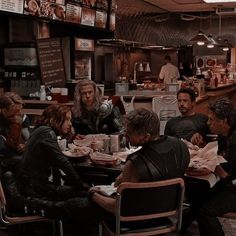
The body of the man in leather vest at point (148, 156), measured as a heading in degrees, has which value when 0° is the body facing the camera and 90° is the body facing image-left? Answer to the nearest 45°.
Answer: approximately 135°

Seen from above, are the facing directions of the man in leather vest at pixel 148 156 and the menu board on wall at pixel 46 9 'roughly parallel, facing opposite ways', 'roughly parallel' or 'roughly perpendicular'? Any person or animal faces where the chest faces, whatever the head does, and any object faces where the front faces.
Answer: roughly parallel, facing opposite ways

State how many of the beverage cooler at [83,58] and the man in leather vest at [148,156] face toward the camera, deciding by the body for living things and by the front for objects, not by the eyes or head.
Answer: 1

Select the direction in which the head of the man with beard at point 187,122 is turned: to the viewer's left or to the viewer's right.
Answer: to the viewer's left

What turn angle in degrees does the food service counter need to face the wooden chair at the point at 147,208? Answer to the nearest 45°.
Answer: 0° — it already faces it

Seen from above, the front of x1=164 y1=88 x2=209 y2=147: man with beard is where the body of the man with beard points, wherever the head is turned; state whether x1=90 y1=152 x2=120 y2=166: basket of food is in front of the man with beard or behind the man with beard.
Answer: in front

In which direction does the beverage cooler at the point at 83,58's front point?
toward the camera

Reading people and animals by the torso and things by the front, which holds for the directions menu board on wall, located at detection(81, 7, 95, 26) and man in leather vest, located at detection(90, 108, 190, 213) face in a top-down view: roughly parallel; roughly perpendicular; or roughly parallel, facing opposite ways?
roughly parallel, facing opposite ways

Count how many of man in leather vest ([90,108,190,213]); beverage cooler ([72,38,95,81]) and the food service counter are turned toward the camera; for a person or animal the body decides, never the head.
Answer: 2

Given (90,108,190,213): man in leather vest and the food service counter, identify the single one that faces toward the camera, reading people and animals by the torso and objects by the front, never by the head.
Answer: the food service counter

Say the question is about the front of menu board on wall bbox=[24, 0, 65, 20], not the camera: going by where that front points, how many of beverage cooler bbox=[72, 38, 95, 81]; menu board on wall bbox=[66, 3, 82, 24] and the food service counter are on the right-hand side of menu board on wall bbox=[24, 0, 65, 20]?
0

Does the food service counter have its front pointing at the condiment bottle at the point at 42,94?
no

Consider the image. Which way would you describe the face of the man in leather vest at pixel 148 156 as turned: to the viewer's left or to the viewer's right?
to the viewer's left

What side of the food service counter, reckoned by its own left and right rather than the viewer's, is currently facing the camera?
front

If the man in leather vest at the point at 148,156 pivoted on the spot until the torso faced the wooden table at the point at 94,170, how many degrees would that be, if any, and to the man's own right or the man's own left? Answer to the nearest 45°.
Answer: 0° — they already face it

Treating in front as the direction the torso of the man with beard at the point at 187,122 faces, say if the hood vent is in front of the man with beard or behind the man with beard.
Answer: behind

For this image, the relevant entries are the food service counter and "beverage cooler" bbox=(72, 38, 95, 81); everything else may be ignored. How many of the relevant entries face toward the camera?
2

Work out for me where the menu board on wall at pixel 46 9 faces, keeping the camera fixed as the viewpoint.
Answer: facing the viewer and to the right of the viewer
